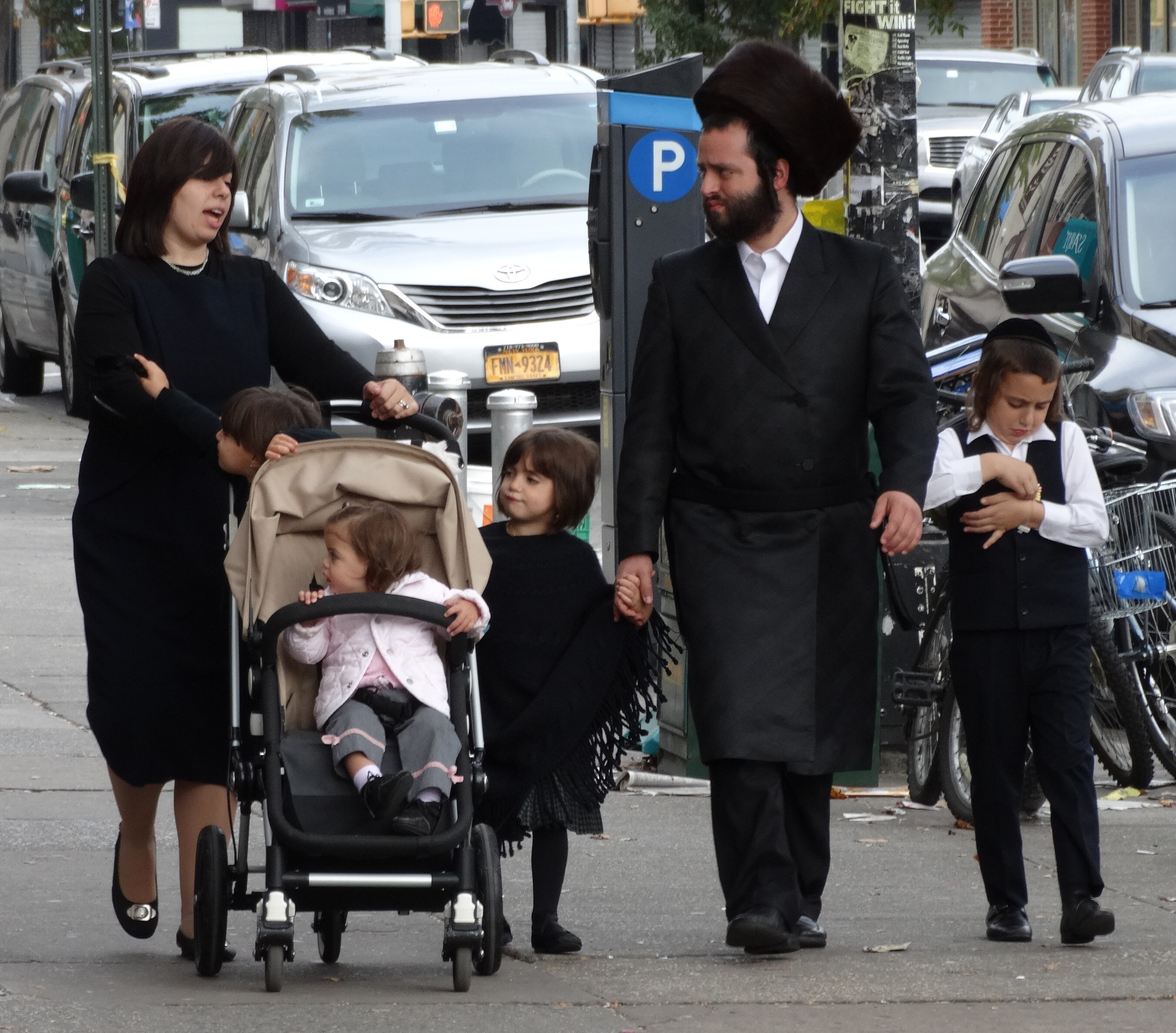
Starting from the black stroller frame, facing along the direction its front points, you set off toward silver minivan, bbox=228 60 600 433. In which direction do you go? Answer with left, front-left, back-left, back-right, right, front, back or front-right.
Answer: back

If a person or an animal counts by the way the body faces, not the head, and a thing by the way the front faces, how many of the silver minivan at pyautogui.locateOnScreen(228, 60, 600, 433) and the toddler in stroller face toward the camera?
2

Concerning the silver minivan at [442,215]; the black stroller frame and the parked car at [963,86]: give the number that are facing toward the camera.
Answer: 3

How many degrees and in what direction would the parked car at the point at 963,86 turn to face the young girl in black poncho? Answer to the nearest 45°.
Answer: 0° — it already faces them

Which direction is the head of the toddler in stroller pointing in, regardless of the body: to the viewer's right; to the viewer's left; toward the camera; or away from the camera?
to the viewer's left

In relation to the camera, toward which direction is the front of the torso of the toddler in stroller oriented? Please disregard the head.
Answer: toward the camera

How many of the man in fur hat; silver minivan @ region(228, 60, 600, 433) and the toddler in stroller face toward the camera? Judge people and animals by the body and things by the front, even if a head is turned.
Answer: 3

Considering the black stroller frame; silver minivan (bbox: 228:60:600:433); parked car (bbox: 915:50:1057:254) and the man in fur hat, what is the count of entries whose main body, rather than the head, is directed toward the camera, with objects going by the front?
4

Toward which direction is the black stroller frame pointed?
toward the camera

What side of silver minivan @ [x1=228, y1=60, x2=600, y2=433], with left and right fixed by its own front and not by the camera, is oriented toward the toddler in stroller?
front

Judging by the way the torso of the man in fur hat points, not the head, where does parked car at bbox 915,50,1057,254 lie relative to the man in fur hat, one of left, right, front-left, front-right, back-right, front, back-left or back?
back

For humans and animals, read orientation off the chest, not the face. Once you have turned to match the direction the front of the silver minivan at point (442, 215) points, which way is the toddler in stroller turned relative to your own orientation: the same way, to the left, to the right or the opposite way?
the same way

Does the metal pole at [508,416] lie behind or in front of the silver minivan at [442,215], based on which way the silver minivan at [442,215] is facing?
in front

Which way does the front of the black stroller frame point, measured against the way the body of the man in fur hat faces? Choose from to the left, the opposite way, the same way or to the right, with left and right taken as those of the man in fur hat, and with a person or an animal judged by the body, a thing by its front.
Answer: the same way

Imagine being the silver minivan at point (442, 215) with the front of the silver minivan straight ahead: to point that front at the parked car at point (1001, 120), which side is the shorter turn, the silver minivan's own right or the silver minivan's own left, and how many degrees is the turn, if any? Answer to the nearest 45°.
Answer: approximately 135° to the silver minivan's own left

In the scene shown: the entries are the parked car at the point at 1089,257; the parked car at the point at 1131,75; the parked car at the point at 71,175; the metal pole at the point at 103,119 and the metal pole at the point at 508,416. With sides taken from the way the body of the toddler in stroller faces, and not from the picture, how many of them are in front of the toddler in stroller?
0

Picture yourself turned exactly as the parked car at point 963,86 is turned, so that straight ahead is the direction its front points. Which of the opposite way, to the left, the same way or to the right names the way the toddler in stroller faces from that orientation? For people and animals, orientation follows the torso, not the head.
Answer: the same way

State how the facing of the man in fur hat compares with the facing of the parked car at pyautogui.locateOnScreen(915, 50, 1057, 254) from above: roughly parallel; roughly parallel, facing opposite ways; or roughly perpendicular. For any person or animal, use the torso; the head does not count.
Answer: roughly parallel
